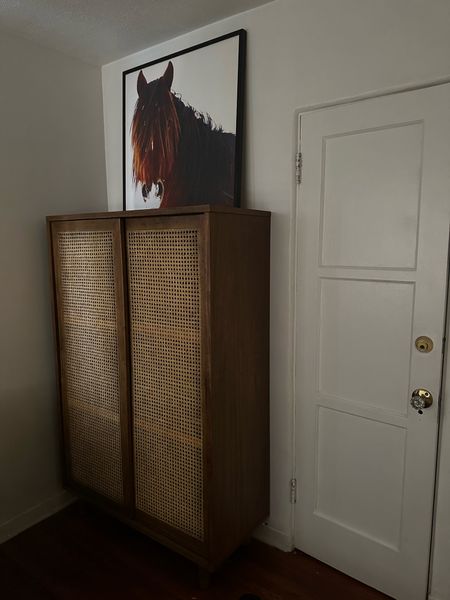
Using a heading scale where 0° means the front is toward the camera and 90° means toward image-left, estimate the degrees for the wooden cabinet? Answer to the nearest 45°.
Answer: approximately 45°

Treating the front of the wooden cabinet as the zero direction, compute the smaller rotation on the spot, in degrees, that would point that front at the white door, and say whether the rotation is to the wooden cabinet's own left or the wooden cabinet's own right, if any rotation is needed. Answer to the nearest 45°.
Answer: approximately 135° to the wooden cabinet's own left
